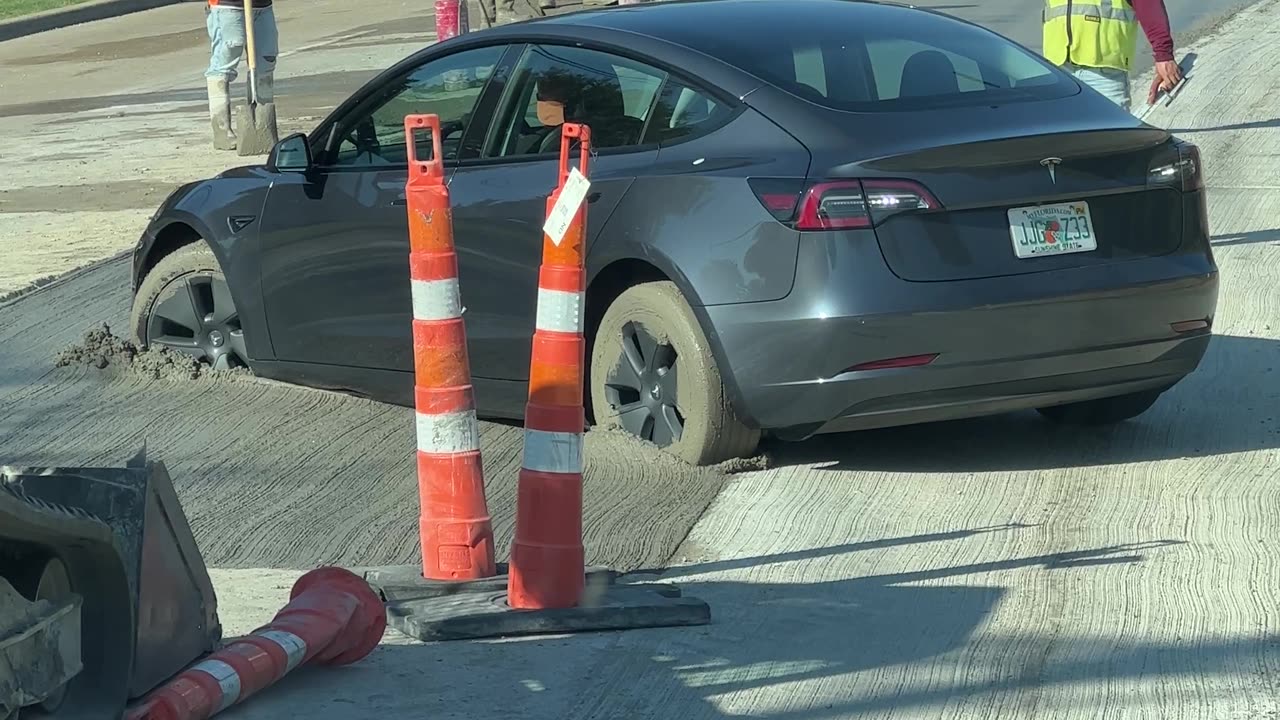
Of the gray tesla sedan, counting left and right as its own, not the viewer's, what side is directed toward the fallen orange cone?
left

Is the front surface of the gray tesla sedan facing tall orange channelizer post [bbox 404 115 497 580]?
no

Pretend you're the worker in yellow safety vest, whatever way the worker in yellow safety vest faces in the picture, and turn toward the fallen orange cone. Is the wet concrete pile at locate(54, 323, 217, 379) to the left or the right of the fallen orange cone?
right

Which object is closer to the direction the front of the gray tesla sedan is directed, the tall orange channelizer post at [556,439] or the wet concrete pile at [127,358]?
the wet concrete pile

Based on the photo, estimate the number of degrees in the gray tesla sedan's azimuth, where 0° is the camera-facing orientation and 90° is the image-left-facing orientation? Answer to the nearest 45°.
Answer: approximately 135°

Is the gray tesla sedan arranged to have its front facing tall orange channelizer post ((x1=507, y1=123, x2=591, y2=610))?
no

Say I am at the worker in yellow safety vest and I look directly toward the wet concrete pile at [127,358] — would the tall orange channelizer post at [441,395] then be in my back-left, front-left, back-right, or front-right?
front-left

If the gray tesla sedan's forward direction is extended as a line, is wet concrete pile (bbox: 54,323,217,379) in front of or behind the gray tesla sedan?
in front
